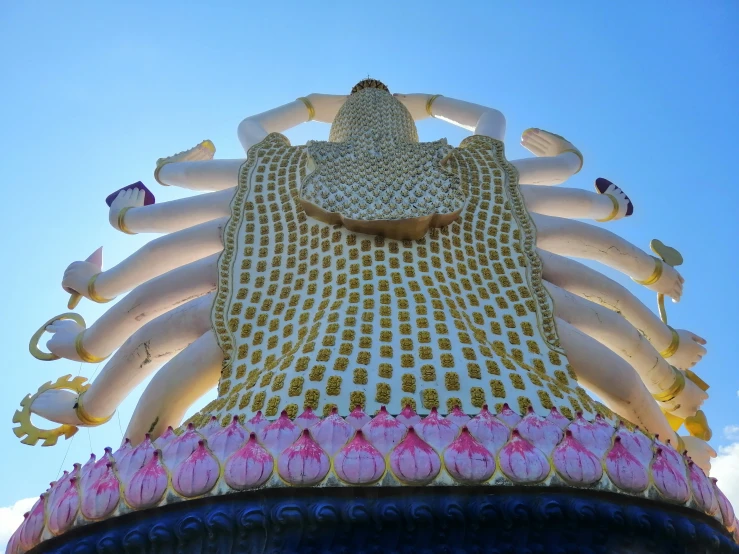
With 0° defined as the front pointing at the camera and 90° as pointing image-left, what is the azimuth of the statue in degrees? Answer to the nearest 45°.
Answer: approximately 180°
